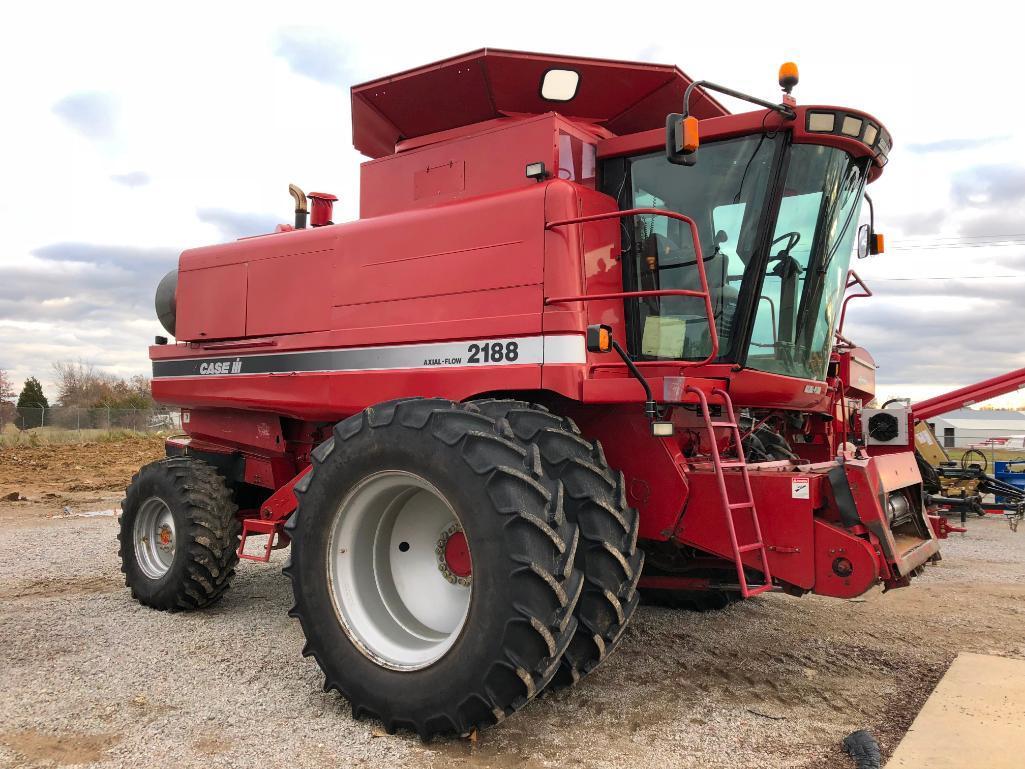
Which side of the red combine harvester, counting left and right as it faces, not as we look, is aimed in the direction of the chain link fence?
back

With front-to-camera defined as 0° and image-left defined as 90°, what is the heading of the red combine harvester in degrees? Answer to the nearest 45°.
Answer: approximately 315°
